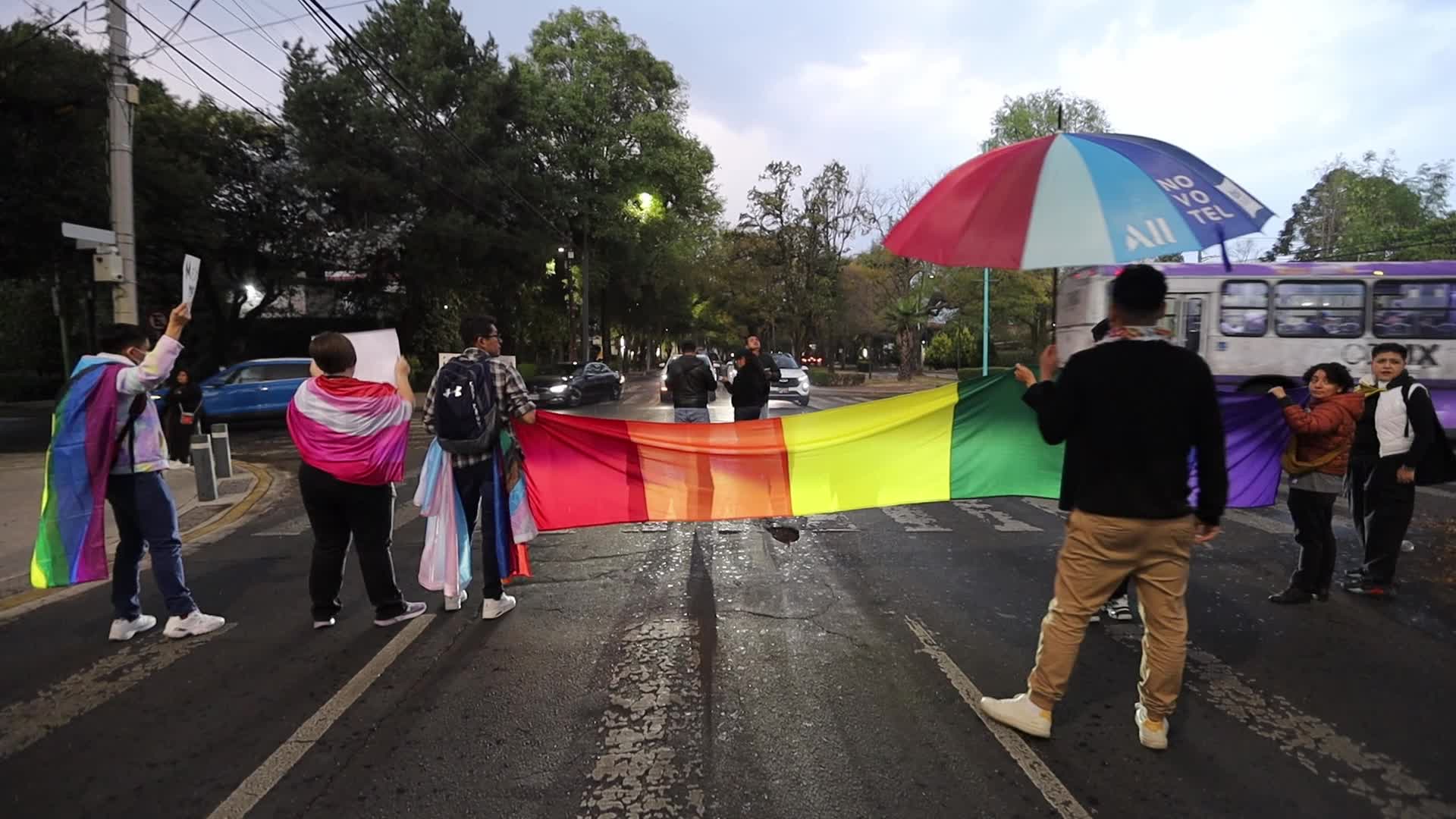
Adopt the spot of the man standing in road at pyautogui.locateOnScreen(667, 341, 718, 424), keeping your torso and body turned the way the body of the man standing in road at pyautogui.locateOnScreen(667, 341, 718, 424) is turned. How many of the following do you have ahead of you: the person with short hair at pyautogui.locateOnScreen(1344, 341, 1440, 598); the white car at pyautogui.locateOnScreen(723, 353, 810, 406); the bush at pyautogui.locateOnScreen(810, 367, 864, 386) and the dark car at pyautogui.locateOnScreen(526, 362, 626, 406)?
3

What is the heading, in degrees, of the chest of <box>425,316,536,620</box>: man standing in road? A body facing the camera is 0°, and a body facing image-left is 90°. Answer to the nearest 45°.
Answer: approximately 225°

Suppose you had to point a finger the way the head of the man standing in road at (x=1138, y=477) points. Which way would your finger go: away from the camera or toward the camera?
away from the camera

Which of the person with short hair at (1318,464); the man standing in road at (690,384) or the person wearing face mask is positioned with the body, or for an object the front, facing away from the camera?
the man standing in road

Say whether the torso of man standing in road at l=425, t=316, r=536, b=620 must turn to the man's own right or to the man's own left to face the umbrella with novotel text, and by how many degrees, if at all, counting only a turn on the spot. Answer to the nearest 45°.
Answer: approximately 90° to the man's own right

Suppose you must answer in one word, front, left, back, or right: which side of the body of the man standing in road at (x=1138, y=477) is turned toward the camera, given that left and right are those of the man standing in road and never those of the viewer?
back

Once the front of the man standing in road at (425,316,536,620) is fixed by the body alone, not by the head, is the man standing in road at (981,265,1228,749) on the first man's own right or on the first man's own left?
on the first man's own right

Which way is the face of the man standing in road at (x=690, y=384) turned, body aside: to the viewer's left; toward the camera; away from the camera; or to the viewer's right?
away from the camera

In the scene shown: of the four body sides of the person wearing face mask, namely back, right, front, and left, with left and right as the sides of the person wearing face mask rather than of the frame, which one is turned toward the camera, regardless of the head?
right
